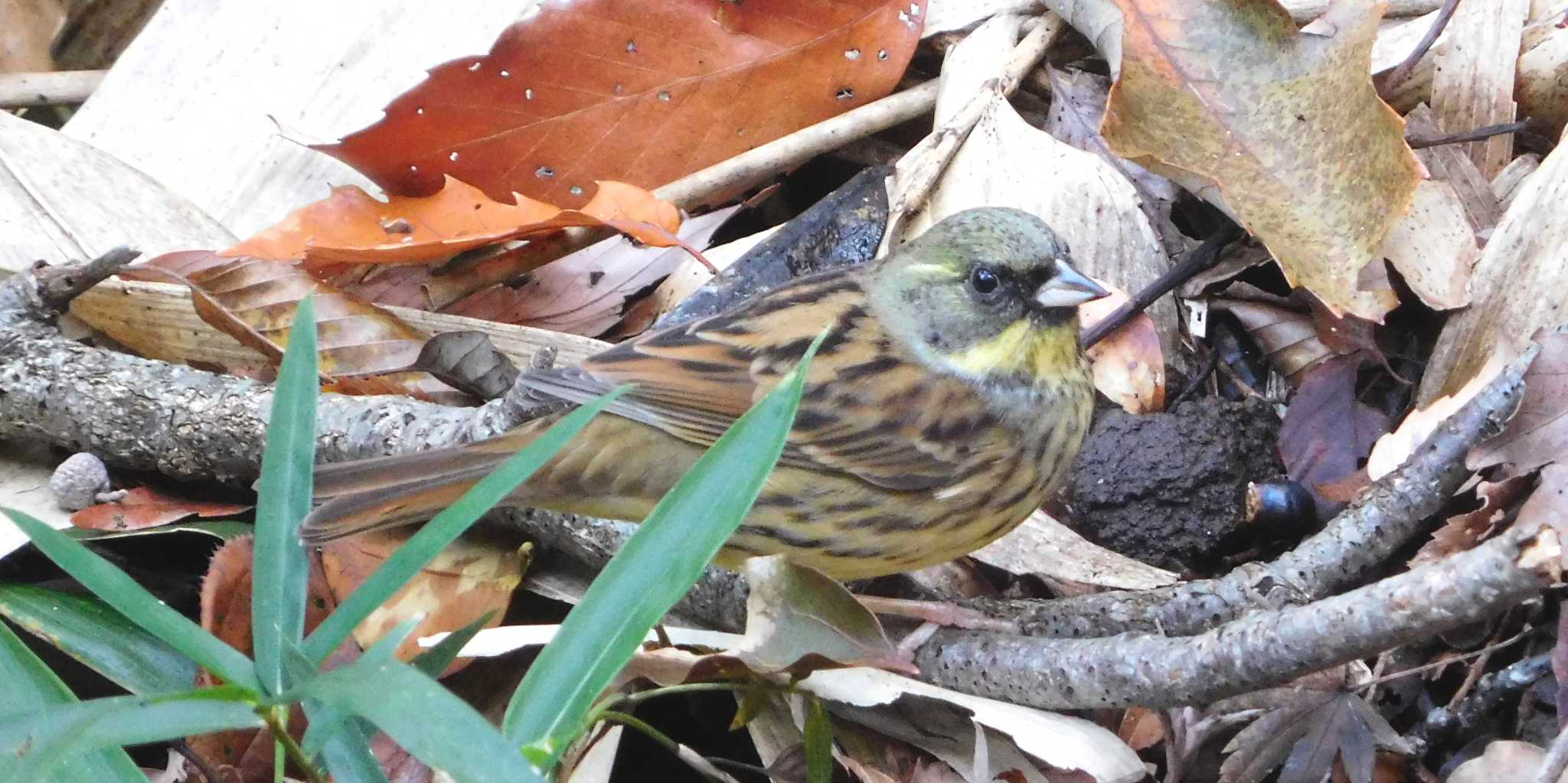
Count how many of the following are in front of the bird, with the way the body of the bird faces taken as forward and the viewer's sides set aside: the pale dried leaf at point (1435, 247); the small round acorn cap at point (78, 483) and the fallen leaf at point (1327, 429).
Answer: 2

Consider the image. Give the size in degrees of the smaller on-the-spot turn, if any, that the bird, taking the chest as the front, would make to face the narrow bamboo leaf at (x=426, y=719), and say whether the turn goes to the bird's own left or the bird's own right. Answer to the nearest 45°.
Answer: approximately 135° to the bird's own right

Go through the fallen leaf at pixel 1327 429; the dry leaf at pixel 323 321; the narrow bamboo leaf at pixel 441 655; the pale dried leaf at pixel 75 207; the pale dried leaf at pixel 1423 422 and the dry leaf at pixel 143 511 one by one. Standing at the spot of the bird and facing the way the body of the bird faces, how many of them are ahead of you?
2

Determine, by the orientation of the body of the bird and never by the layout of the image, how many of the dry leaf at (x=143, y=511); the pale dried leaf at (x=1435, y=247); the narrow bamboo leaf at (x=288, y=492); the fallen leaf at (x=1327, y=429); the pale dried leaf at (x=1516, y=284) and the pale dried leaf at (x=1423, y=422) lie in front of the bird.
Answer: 4

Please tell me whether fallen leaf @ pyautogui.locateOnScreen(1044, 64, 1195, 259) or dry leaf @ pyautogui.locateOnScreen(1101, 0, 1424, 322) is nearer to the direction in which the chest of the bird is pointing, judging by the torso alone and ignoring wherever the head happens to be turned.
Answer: the dry leaf

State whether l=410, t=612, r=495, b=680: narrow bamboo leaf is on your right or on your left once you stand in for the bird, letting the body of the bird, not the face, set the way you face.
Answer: on your right

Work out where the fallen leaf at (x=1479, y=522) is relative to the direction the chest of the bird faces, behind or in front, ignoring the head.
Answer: in front

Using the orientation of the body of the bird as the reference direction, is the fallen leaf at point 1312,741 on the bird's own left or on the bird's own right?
on the bird's own right

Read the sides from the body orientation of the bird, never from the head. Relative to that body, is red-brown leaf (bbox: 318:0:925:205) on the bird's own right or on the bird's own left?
on the bird's own left

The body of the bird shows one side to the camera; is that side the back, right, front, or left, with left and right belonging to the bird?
right

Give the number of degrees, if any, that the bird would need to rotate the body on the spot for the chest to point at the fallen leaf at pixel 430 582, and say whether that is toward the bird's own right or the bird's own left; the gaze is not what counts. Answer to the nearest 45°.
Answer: approximately 180°

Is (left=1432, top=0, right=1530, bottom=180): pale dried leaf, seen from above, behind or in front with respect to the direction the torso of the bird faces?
in front

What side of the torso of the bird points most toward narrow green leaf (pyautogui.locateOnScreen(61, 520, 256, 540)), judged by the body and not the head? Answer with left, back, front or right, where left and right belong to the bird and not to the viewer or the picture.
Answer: back

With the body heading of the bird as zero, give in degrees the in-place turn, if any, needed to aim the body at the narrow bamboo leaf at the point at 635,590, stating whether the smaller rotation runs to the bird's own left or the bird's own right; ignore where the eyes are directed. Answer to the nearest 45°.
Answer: approximately 90° to the bird's own right

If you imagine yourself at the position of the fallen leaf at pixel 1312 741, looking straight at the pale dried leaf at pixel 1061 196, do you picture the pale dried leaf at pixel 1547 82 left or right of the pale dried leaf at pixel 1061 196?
right

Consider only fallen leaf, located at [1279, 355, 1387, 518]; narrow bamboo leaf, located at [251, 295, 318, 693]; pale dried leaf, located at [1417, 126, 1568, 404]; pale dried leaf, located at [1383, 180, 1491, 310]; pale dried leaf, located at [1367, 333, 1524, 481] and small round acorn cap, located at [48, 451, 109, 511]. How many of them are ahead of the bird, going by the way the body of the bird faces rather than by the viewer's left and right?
4

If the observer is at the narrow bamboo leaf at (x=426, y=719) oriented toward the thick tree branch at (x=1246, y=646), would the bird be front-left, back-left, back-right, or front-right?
front-left

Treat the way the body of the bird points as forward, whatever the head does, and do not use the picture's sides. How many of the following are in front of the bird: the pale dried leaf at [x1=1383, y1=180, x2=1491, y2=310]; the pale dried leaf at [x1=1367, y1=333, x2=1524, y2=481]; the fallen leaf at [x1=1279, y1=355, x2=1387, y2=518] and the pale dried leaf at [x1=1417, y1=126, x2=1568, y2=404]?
4

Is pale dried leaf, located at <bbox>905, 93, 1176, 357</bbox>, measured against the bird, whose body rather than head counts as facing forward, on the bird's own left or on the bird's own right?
on the bird's own left
